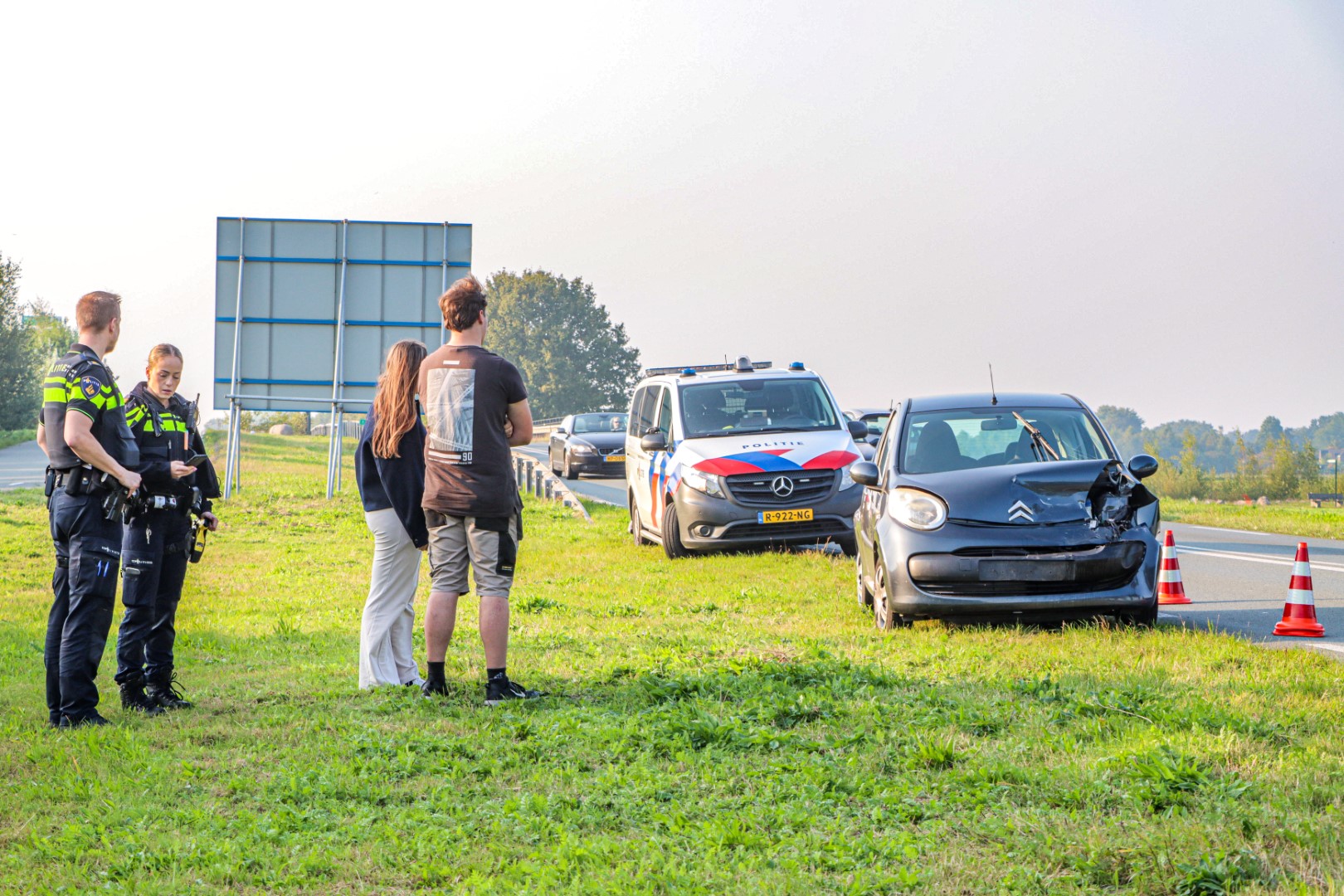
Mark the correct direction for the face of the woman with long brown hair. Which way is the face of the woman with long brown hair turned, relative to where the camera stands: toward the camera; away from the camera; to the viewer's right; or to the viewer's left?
away from the camera

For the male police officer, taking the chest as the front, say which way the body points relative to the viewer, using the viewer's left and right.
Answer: facing away from the viewer and to the right of the viewer

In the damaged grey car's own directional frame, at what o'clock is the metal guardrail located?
The metal guardrail is roughly at 5 o'clock from the damaged grey car.

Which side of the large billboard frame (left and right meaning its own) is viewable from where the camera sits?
back

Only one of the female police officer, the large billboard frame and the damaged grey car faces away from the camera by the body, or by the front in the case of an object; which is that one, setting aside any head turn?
the large billboard frame

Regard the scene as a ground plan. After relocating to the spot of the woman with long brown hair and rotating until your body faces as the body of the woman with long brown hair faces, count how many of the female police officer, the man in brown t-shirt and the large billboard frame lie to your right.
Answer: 1

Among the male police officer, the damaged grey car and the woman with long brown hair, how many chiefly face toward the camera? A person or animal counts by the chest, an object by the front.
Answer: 1

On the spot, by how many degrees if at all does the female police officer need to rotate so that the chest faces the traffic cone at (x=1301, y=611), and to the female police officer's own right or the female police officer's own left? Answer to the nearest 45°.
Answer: approximately 45° to the female police officer's own left

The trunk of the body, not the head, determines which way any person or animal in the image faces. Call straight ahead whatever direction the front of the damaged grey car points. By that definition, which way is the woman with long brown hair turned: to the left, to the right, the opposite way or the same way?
the opposite way

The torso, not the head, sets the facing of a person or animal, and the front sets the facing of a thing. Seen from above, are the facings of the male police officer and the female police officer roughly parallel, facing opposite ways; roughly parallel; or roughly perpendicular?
roughly perpendicular

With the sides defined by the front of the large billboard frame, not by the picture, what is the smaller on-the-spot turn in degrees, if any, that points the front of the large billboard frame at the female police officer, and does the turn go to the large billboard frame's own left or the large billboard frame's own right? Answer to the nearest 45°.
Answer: approximately 180°

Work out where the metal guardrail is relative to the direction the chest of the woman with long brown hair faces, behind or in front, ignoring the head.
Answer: in front

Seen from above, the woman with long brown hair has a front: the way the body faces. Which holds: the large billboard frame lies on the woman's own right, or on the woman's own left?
on the woman's own left

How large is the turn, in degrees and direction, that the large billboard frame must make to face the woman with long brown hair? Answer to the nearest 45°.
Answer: approximately 180°

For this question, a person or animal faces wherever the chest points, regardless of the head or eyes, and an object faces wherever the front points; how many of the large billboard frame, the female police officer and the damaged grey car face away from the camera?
1

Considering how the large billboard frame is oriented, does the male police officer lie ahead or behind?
behind

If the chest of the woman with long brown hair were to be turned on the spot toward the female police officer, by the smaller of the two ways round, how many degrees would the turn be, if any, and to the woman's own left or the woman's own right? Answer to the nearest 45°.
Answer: approximately 135° to the woman's own left

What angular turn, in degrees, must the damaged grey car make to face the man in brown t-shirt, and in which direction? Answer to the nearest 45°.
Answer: approximately 45° to its right
